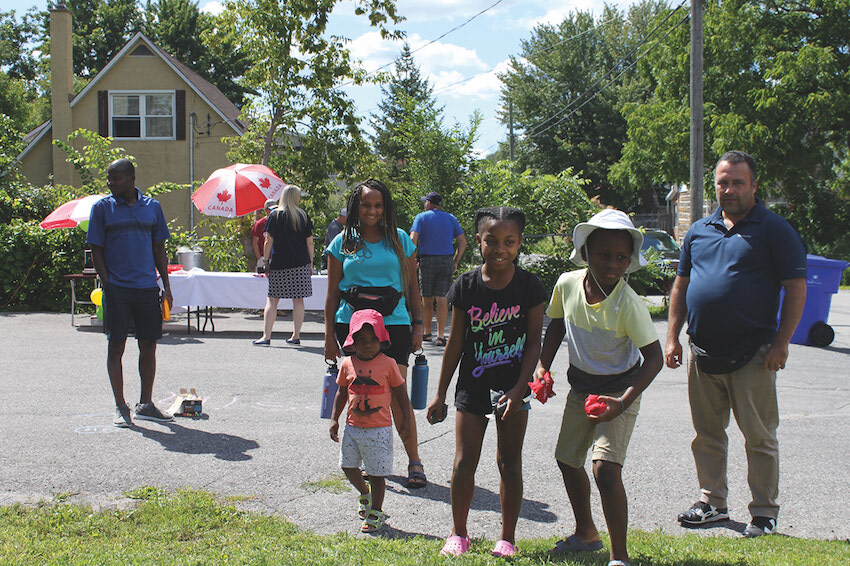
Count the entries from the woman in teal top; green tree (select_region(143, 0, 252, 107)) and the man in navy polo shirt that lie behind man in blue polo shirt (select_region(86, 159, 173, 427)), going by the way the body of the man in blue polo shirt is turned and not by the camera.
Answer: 1

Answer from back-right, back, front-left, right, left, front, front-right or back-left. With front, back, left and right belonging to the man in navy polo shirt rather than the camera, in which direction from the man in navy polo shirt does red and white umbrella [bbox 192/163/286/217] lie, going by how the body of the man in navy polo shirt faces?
right

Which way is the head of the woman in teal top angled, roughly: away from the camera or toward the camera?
toward the camera

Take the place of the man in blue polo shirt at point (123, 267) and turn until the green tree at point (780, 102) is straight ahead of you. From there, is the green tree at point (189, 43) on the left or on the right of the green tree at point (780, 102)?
left

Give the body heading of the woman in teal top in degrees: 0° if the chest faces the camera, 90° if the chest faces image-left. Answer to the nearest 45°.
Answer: approximately 0°

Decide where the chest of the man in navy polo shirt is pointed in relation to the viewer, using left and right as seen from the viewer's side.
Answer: facing the viewer and to the left of the viewer

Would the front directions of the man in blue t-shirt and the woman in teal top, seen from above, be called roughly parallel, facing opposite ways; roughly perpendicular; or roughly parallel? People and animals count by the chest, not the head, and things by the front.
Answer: roughly parallel, facing opposite ways

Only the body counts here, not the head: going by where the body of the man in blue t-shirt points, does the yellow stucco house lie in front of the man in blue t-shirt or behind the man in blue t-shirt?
in front

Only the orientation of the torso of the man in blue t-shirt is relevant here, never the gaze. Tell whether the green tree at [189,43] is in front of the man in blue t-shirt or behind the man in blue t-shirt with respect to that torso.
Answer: in front

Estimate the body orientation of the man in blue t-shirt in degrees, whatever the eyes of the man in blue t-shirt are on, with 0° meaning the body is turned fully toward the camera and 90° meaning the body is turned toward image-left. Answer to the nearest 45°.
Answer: approximately 180°

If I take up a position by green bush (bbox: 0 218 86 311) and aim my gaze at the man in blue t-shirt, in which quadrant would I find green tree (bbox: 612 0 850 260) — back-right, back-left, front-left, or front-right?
front-left

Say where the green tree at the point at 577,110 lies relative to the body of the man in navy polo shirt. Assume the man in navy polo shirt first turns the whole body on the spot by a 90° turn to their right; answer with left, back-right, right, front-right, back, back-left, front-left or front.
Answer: front-right

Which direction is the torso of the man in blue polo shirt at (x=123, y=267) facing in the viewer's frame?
toward the camera

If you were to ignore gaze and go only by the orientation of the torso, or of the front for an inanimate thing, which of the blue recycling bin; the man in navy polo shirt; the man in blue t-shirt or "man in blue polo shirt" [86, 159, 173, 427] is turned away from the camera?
the man in blue t-shirt
